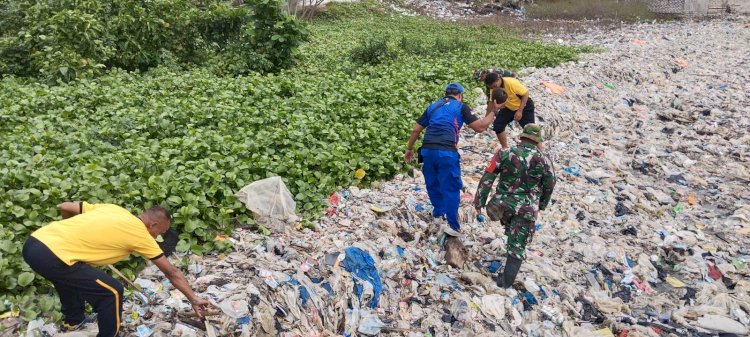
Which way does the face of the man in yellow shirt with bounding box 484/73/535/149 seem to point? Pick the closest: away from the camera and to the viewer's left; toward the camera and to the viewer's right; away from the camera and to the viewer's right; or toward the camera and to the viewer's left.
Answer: toward the camera and to the viewer's left

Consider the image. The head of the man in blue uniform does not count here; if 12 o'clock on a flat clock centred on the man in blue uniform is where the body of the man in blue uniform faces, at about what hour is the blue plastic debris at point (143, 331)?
The blue plastic debris is roughly at 6 o'clock from the man in blue uniform.

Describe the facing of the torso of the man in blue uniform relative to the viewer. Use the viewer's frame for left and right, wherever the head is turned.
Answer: facing away from the viewer and to the right of the viewer

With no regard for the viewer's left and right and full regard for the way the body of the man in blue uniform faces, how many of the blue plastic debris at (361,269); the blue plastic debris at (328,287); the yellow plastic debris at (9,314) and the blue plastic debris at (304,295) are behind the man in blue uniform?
4

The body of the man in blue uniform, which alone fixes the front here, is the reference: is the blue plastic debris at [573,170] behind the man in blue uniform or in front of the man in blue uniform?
in front

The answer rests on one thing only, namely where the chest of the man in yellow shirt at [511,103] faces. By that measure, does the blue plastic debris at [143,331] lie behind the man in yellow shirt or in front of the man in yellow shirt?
in front

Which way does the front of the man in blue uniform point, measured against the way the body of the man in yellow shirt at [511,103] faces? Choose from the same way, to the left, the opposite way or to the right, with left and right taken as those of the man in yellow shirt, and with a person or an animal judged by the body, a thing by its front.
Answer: the opposite way

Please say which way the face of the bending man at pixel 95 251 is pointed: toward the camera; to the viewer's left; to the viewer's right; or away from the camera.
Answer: to the viewer's right

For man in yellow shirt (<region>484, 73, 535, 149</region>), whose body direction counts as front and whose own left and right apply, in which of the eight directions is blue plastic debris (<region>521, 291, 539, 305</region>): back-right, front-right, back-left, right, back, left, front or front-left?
front-left

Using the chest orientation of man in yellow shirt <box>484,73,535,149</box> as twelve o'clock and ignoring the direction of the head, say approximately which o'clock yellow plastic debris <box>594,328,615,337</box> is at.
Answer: The yellow plastic debris is roughly at 10 o'clock from the man in yellow shirt.

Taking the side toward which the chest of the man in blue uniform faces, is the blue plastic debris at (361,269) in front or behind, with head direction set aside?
behind

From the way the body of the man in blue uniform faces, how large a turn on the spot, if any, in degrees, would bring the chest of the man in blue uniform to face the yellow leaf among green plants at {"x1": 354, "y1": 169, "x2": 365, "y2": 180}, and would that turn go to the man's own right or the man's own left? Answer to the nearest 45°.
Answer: approximately 90° to the man's own left

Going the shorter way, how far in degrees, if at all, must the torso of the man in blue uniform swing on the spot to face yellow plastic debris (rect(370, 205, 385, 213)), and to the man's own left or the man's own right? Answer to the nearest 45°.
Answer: approximately 90° to the man's own left

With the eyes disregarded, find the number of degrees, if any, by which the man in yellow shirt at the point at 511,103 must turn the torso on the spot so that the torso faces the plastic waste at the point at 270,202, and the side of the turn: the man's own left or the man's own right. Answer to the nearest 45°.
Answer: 0° — they already face it
